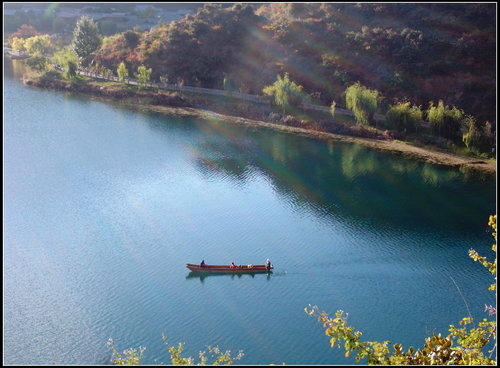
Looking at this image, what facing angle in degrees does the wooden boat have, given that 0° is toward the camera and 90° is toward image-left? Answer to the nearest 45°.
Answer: approximately 90°
